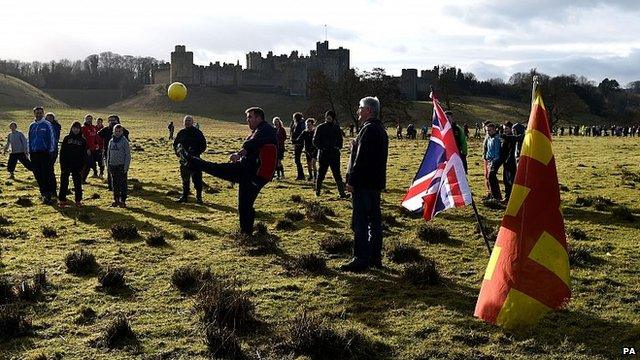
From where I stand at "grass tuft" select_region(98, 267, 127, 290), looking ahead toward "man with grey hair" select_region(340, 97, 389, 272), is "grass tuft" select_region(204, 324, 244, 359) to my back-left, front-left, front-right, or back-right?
front-right

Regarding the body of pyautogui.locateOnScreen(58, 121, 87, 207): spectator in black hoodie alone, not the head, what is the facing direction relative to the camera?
toward the camera

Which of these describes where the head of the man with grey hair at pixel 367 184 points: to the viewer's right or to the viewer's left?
to the viewer's left

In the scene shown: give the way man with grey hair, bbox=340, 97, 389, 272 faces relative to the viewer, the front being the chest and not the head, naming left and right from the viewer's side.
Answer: facing to the left of the viewer

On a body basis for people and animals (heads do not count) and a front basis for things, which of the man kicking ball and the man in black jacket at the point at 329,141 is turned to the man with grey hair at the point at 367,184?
the man in black jacket

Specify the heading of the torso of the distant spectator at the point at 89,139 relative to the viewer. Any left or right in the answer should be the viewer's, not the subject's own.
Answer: facing the viewer and to the right of the viewer

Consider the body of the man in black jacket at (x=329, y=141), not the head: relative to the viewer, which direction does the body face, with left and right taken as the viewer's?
facing the viewer

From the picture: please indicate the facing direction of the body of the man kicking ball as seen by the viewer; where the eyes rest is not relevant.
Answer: to the viewer's left

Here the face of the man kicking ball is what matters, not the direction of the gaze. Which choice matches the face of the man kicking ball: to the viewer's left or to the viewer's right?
to the viewer's left

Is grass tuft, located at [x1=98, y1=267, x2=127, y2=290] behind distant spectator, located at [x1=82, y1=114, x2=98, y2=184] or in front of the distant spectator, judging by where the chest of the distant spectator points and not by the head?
in front

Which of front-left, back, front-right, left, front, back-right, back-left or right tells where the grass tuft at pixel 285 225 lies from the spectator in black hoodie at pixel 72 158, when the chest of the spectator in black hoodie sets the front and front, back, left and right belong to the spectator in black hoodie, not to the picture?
front-left

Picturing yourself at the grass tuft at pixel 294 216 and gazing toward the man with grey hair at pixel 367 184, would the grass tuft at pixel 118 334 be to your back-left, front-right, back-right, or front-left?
front-right

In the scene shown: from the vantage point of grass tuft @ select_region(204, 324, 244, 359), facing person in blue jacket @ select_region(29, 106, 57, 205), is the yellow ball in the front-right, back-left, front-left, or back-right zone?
front-right
